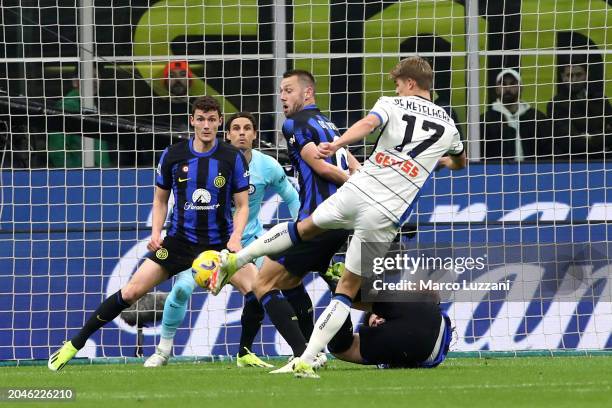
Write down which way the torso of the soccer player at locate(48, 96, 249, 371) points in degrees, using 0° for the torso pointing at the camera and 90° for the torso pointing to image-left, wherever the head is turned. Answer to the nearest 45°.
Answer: approximately 0°

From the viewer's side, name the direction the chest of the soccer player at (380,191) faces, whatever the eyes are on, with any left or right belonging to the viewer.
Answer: facing away from the viewer and to the left of the viewer

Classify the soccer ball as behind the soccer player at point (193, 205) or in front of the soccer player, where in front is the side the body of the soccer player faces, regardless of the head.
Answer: in front

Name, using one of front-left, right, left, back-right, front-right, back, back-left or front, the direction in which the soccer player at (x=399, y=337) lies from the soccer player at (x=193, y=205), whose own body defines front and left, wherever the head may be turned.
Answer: front-left

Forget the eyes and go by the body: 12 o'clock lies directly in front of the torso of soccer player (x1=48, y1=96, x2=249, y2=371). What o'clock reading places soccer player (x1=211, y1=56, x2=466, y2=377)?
soccer player (x1=211, y1=56, x2=466, y2=377) is roughly at 11 o'clock from soccer player (x1=48, y1=96, x2=249, y2=371).

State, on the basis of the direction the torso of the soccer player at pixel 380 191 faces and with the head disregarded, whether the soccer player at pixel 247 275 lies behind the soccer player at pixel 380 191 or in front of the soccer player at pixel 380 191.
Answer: in front

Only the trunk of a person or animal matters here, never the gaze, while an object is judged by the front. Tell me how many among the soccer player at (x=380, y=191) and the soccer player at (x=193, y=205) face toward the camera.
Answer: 1

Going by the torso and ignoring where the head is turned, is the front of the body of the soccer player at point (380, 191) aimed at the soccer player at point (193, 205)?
yes

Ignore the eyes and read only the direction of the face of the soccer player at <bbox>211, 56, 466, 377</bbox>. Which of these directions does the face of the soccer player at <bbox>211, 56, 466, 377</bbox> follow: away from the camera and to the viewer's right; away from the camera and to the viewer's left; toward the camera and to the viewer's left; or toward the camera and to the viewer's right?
away from the camera and to the viewer's left
